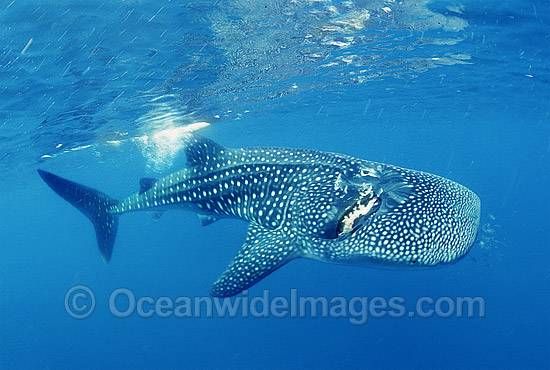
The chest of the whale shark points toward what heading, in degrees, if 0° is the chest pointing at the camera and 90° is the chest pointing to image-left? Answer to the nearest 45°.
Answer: approximately 270°
